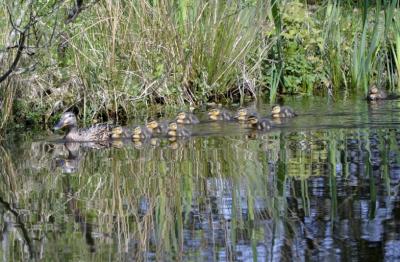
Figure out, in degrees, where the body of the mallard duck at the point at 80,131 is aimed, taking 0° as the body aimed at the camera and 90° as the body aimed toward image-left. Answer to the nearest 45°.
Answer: approximately 90°

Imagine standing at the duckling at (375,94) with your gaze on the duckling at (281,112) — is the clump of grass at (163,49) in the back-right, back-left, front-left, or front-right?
front-right

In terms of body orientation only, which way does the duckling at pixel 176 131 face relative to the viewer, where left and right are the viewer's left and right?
facing to the left of the viewer

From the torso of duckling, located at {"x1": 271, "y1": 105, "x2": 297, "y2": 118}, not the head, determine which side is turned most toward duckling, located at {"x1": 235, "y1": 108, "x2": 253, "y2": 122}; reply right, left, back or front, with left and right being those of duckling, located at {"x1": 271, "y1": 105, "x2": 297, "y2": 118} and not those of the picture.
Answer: front

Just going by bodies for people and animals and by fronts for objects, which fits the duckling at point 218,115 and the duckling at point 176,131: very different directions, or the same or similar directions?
same or similar directions

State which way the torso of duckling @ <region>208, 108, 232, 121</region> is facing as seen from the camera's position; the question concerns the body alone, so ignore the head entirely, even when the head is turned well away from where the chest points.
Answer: to the viewer's left

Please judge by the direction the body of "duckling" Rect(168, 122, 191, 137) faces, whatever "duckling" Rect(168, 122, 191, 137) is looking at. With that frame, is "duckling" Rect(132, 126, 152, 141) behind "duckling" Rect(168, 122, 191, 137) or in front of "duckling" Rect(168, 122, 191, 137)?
in front

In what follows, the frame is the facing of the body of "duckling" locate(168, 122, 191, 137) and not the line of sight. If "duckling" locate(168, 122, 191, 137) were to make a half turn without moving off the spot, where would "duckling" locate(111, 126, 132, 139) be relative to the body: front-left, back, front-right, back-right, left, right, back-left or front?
back

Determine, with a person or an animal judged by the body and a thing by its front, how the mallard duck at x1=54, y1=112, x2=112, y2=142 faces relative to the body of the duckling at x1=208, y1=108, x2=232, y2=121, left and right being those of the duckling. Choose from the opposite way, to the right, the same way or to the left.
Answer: the same way

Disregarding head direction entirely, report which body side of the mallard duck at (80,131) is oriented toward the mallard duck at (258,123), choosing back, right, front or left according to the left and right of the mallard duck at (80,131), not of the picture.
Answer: back

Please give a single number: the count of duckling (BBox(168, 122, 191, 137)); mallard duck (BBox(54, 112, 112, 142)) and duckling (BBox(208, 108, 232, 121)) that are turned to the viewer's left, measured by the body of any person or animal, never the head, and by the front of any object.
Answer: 3

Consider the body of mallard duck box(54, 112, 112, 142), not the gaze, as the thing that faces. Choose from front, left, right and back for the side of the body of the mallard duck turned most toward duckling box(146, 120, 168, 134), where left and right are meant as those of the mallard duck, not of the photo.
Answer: back

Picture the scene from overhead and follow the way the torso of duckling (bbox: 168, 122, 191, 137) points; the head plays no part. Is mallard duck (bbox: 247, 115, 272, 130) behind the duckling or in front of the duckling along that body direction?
behind

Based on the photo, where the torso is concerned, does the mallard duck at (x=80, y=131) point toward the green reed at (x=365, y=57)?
no

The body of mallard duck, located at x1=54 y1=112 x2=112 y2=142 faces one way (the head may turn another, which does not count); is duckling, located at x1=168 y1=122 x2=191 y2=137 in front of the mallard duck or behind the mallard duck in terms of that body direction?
behind

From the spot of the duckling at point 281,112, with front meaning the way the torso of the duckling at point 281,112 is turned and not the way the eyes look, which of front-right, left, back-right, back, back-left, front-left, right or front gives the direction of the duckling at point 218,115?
front
